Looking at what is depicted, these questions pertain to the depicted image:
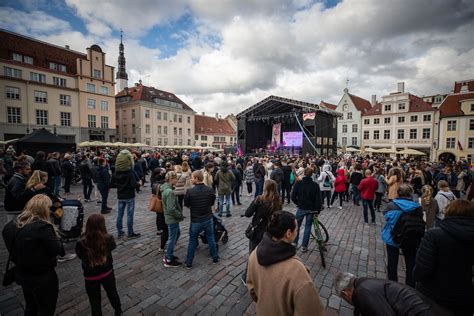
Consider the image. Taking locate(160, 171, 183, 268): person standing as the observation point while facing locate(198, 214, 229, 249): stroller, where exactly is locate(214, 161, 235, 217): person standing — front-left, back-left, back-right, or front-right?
front-left

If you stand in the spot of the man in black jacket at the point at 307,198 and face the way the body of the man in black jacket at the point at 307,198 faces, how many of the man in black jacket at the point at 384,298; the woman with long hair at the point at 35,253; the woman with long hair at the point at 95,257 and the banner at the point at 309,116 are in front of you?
1

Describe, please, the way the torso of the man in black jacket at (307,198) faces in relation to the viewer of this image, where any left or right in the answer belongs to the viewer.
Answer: facing away from the viewer

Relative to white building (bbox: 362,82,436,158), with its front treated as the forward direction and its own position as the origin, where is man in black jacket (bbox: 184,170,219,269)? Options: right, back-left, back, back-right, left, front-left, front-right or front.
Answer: front-left

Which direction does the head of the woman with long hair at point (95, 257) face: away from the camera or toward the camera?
away from the camera

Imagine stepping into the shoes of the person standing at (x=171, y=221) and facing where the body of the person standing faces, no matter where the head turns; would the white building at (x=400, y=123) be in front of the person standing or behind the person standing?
in front

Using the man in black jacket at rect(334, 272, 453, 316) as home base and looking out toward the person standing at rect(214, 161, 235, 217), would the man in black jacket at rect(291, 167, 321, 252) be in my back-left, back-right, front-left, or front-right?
front-right

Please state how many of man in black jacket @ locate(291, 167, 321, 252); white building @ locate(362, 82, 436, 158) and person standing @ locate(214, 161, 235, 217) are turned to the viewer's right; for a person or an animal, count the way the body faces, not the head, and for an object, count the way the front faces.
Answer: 0

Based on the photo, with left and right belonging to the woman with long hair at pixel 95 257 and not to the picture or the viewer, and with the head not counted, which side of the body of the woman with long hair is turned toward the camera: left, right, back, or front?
back

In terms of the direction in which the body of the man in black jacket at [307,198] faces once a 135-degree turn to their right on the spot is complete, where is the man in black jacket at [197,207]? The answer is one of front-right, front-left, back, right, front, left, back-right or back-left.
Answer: right

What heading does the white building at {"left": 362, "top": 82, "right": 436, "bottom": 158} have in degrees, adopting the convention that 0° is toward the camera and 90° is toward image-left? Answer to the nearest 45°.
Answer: approximately 45°

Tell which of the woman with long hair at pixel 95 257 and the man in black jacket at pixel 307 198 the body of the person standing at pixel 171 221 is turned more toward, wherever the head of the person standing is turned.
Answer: the man in black jacket

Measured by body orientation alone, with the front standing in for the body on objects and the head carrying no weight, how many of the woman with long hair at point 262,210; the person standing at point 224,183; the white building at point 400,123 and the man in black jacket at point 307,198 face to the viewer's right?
0

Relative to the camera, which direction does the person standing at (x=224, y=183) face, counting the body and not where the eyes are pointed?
away from the camera
